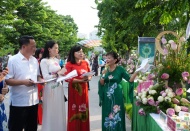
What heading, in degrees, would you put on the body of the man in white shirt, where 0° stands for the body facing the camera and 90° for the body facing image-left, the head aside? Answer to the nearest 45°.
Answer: approximately 315°
